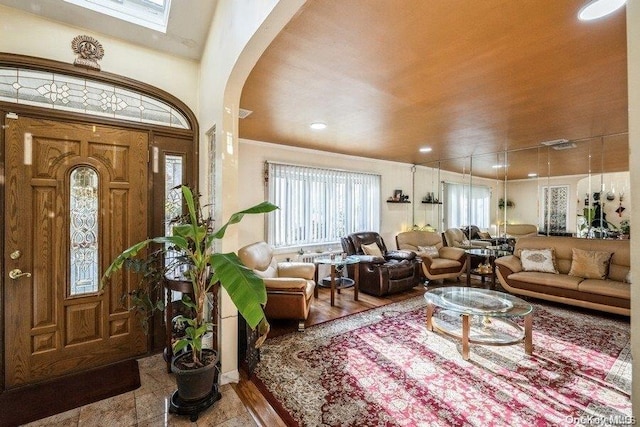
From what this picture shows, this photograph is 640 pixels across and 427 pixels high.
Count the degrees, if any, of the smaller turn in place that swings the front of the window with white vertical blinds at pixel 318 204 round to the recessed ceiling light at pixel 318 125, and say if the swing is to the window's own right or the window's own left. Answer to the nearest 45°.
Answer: approximately 45° to the window's own right

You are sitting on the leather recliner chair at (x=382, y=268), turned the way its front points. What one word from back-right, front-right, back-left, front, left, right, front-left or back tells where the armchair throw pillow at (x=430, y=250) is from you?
left

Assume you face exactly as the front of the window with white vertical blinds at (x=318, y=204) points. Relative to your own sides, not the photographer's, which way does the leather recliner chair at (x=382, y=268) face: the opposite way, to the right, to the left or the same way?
the same way

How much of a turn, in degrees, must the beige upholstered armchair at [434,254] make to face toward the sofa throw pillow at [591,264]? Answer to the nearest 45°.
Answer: approximately 45° to its left

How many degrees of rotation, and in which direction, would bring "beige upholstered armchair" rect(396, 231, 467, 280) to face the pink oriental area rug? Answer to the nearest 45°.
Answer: approximately 45° to its right

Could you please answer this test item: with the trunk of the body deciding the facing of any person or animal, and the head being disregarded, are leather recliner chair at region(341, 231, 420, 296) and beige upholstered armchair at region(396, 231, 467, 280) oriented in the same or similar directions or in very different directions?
same or similar directions

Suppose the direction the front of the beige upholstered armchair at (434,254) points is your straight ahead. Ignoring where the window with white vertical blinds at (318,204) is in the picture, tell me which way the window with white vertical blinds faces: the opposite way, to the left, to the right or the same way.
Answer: the same way

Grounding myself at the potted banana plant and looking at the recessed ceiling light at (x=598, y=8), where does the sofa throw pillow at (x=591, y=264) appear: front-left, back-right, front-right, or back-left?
front-left

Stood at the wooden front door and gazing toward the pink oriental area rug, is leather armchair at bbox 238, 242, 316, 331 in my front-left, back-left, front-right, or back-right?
front-left

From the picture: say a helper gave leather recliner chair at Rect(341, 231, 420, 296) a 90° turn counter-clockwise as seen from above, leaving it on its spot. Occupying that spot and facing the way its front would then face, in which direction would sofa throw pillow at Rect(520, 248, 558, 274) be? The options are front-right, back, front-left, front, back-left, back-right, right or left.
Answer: front-right

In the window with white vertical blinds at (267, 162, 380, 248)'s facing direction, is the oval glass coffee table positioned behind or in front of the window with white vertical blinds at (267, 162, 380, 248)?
in front

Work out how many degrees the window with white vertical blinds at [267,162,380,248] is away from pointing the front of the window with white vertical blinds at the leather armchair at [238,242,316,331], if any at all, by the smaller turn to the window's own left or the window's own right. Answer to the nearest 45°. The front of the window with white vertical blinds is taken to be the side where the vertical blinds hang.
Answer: approximately 45° to the window's own right

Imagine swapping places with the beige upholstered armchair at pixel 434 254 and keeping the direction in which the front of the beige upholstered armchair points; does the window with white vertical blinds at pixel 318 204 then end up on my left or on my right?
on my right

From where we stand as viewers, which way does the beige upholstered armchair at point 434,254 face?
facing the viewer and to the right of the viewer

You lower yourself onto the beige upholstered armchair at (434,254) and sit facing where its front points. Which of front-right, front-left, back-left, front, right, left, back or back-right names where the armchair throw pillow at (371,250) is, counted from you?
right

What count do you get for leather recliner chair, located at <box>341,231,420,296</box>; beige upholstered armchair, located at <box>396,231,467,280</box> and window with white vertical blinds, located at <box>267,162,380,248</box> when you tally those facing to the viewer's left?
0

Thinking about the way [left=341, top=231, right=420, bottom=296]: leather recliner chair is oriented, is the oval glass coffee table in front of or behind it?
in front

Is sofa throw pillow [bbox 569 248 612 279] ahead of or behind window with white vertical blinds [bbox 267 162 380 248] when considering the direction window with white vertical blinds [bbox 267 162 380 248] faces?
ahead
